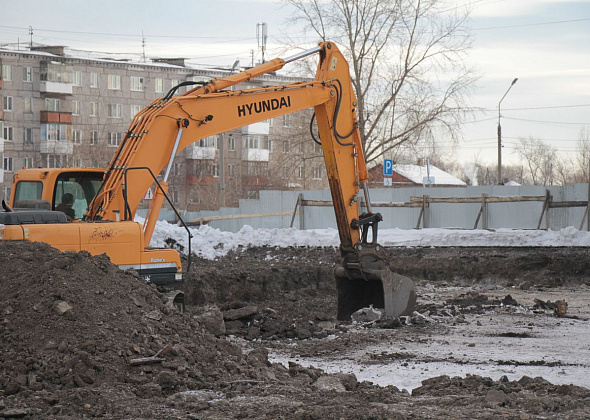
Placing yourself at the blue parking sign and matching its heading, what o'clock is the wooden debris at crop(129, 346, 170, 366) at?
The wooden debris is roughly at 12 o'clock from the blue parking sign.

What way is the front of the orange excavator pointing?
to the viewer's right

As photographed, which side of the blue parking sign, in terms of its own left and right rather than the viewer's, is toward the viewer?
front

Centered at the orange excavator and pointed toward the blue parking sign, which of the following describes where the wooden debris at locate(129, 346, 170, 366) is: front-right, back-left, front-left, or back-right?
back-right

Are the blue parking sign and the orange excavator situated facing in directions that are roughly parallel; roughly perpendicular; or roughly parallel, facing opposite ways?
roughly perpendicular

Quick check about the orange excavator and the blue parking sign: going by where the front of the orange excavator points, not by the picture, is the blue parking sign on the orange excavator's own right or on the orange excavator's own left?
on the orange excavator's own left

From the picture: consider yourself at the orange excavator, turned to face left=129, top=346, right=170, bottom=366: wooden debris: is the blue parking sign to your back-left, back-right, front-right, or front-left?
back-left

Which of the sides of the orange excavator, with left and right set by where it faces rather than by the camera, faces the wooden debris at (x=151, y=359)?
right

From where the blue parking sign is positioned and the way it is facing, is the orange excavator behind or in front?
in front

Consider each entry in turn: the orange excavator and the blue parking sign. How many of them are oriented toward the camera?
1
